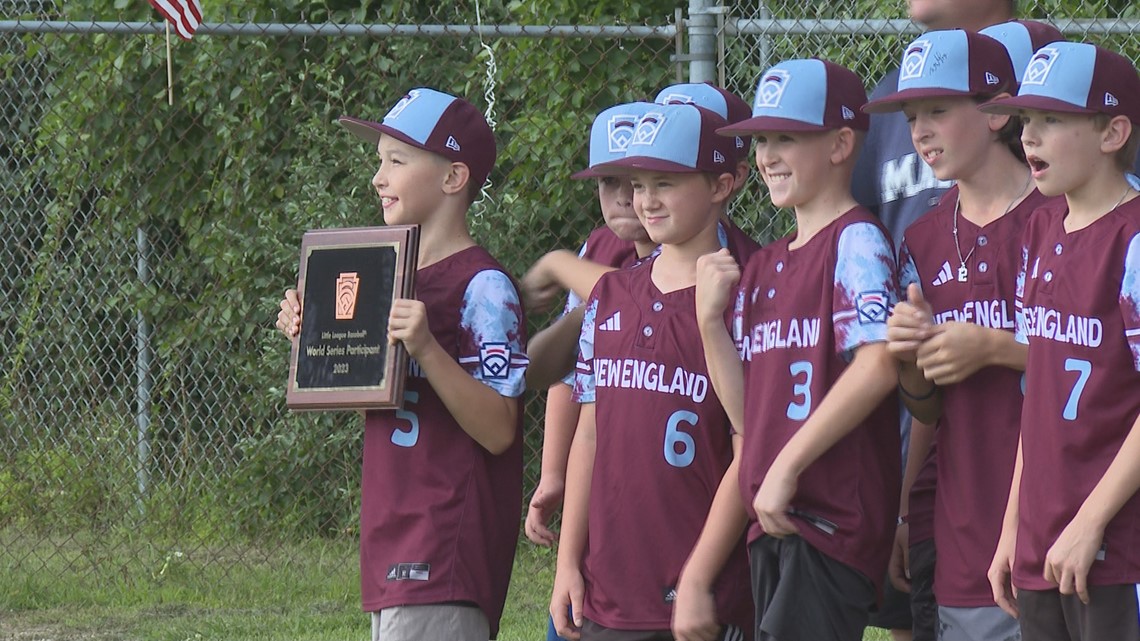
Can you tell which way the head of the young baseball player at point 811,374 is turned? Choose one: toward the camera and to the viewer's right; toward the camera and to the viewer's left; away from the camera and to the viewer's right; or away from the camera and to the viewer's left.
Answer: toward the camera and to the viewer's left

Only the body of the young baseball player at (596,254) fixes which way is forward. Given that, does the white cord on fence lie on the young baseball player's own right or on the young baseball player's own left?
on the young baseball player's own right

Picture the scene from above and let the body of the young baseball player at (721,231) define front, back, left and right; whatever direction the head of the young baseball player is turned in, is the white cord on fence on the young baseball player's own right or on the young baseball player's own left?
on the young baseball player's own right

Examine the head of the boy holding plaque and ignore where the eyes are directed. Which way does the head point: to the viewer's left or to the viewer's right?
to the viewer's left

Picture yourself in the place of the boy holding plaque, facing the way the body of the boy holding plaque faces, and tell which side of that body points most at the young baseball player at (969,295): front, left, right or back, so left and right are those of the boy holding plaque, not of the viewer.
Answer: left

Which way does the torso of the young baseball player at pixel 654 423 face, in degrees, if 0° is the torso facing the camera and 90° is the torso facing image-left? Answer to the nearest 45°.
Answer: approximately 45°

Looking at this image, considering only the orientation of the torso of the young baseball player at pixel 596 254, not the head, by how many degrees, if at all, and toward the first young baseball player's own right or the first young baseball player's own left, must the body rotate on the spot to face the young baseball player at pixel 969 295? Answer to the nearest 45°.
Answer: approximately 90° to the first young baseball player's own left

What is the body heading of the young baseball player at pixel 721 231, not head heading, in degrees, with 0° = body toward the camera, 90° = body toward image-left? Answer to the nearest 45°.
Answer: approximately 45°

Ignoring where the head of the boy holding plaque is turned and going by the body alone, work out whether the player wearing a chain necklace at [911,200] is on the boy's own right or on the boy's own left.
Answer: on the boy's own left
